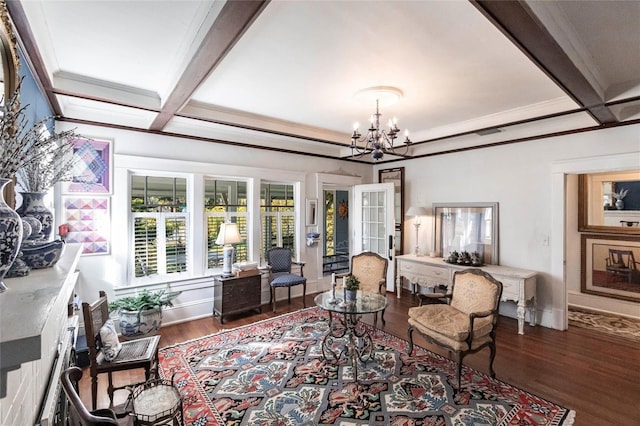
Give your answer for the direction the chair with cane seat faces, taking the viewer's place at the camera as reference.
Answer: facing to the right of the viewer

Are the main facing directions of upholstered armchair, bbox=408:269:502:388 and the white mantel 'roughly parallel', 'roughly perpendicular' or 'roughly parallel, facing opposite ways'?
roughly parallel, facing opposite ways

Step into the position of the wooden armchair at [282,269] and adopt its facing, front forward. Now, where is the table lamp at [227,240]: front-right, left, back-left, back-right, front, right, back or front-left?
right

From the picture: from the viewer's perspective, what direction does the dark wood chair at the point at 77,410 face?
to the viewer's right

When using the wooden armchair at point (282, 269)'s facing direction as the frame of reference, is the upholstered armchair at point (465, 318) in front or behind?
in front

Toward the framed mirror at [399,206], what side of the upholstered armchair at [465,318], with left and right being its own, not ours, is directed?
right

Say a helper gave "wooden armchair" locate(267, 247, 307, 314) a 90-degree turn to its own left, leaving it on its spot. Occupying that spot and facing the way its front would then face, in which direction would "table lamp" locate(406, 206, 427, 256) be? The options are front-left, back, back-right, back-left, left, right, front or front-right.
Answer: front-right

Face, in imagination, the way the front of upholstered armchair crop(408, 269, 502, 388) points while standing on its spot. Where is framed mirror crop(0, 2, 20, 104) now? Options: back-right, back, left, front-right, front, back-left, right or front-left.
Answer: front

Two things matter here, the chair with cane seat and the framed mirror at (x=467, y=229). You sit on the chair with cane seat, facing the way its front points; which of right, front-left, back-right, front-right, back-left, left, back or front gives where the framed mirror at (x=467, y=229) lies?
front

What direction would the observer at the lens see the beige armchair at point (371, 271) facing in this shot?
facing the viewer and to the left of the viewer

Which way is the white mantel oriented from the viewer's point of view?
to the viewer's right
